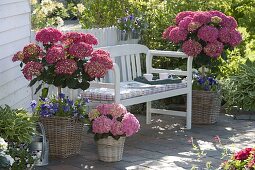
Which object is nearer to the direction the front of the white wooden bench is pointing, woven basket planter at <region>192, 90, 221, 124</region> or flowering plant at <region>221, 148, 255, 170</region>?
the flowering plant

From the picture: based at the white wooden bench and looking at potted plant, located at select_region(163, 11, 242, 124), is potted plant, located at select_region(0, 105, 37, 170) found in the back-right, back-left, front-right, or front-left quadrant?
back-right

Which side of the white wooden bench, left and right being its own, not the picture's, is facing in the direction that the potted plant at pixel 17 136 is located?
right

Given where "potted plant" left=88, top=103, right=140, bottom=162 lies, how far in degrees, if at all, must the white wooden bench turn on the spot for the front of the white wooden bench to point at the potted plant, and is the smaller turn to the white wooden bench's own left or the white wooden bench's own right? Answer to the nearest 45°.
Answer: approximately 45° to the white wooden bench's own right

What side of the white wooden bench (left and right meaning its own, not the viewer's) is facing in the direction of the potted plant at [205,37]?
left

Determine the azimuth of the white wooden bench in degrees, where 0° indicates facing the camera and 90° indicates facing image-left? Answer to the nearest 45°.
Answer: approximately 315°
